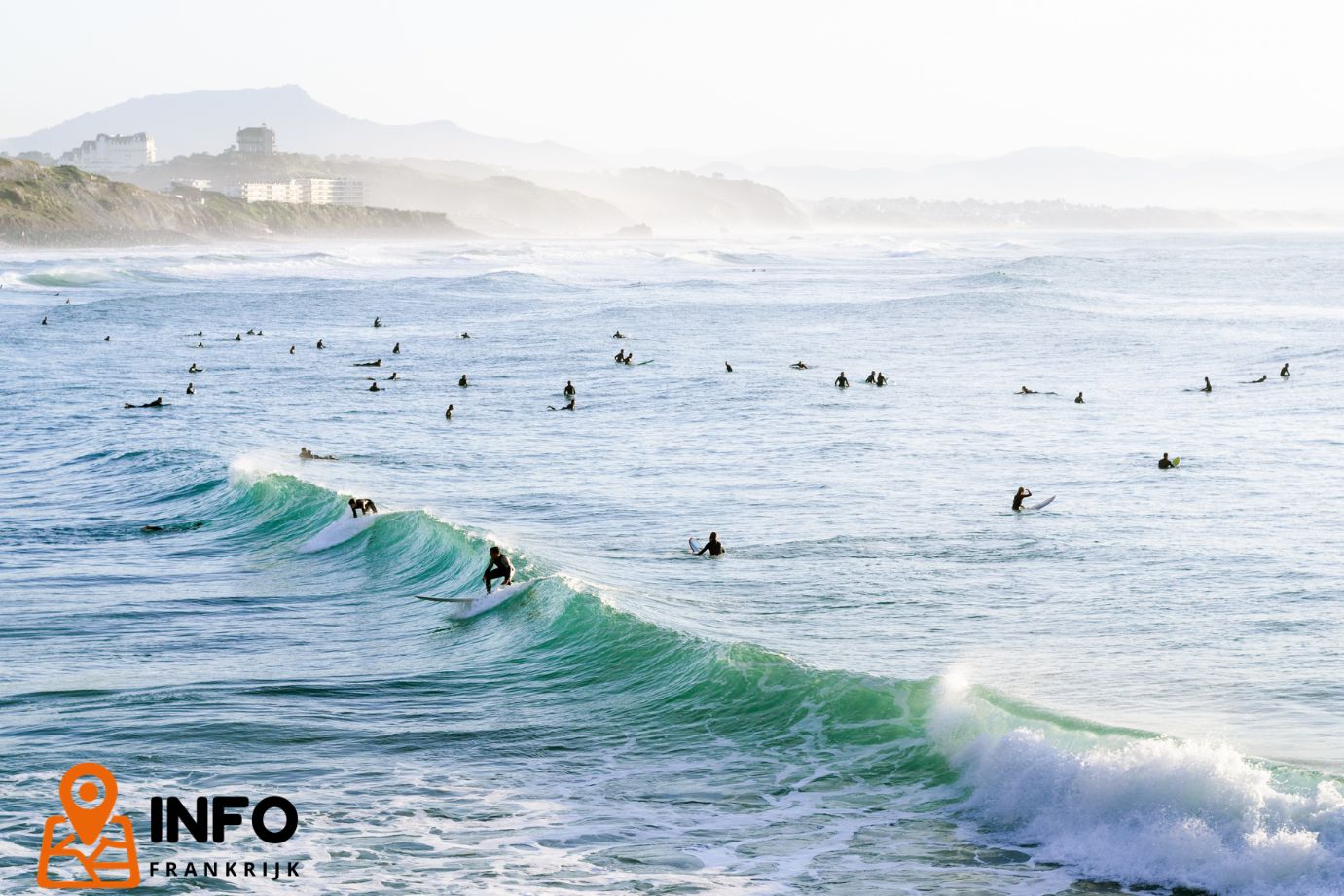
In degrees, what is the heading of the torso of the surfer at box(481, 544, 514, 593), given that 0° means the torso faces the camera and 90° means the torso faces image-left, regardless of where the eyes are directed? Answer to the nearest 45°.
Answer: approximately 45°

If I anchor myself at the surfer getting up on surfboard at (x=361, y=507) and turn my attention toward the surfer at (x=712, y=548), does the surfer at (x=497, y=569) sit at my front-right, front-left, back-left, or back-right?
front-right

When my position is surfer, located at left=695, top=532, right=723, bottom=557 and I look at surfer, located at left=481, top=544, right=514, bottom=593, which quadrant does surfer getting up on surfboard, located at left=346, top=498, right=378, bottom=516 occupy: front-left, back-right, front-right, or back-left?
front-right

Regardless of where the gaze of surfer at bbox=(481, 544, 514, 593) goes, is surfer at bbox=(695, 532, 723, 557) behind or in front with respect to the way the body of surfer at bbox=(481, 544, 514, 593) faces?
behind

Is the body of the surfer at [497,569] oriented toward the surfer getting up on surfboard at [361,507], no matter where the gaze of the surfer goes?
no

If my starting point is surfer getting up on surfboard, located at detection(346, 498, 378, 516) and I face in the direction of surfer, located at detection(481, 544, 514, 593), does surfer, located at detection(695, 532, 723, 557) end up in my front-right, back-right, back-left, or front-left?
front-left

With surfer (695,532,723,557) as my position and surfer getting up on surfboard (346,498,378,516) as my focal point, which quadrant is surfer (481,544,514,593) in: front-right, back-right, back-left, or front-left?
front-left
